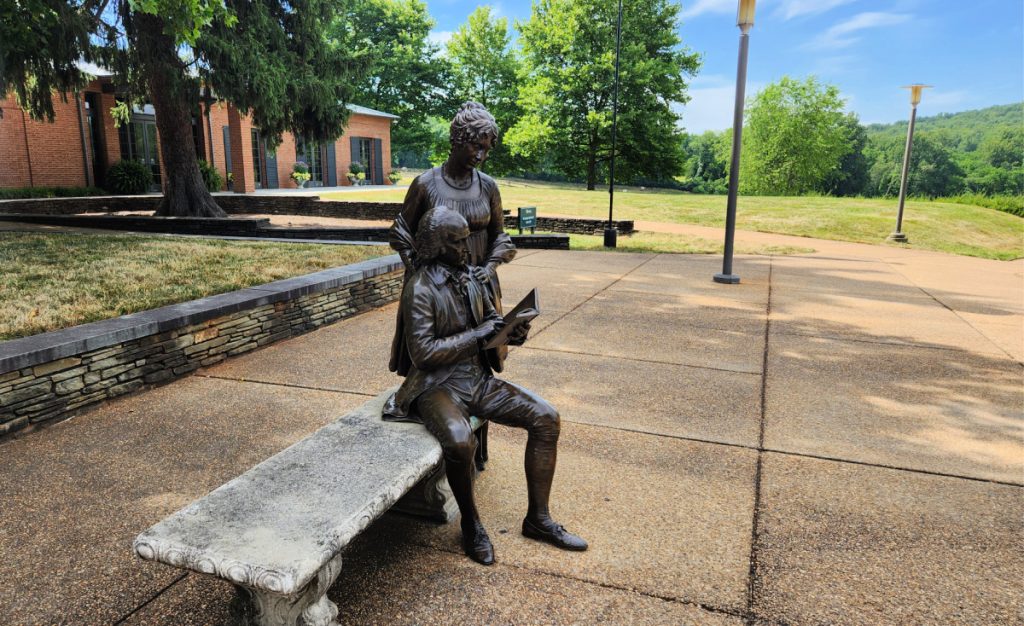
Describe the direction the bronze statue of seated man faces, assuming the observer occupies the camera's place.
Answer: facing the viewer and to the right of the viewer

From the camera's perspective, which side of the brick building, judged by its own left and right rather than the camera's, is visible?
front

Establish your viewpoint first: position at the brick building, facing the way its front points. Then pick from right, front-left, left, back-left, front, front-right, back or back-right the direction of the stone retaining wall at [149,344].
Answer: front

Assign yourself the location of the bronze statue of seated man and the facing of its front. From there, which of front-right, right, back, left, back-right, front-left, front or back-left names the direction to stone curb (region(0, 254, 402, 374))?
back

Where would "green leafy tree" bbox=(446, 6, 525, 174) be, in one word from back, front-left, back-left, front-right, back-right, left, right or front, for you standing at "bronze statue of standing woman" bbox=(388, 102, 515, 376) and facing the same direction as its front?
back-left

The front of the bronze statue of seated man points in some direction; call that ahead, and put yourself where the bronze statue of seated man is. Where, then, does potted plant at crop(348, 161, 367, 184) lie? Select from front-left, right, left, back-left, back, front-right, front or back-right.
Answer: back-left

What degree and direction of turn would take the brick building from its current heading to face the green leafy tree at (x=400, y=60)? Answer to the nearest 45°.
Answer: approximately 135° to its left

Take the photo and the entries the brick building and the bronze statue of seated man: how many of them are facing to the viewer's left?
0

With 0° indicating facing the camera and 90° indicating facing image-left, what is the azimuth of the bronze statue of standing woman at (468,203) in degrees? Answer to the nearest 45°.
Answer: approximately 315°

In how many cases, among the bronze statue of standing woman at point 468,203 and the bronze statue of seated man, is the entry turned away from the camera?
0

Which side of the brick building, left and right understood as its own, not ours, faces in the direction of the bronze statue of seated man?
front

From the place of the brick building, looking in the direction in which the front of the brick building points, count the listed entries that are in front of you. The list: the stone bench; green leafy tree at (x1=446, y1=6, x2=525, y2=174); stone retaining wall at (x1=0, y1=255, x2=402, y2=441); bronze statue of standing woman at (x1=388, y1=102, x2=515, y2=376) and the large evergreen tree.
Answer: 4

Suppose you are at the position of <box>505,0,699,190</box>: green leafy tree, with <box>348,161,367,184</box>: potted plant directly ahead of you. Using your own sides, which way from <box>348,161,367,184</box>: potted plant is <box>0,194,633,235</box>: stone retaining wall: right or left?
left
